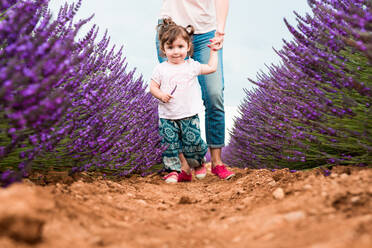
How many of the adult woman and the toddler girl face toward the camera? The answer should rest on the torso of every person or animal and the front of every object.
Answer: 2

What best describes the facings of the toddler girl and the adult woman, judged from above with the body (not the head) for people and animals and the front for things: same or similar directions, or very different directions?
same or similar directions

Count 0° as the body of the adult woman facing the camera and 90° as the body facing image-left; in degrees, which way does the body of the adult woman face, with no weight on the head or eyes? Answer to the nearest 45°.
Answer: approximately 0°

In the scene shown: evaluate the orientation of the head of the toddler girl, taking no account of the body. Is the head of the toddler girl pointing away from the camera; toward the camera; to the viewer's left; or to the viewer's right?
toward the camera

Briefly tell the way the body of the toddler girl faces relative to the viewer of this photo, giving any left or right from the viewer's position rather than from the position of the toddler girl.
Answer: facing the viewer
